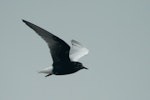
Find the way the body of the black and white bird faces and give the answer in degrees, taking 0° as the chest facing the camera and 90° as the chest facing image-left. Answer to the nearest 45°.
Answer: approximately 270°
